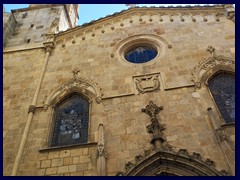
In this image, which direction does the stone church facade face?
toward the camera
